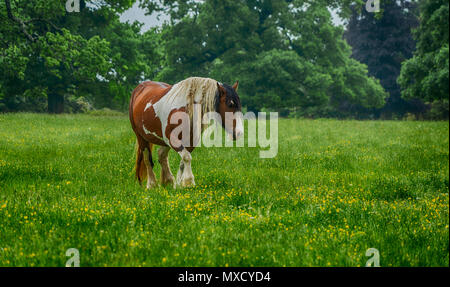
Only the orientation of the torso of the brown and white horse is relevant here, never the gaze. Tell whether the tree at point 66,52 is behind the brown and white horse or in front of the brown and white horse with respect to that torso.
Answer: behind

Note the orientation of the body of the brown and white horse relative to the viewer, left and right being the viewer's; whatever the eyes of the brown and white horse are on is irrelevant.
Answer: facing the viewer and to the right of the viewer

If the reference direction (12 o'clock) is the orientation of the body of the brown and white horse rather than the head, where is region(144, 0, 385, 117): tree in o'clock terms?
The tree is roughly at 8 o'clock from the brown and white horse.

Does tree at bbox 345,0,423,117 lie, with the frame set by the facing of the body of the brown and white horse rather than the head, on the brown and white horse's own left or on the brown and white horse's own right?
on the brown and white horse's own left
